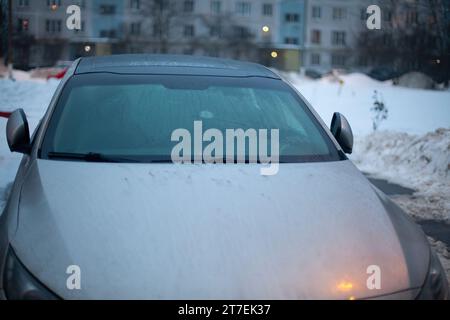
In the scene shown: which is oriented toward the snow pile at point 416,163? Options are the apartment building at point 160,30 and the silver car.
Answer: the apartment building

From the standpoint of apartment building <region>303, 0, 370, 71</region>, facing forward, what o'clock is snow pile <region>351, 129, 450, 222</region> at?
The snow pile is roughly at 12 o'clock from the apartment building.

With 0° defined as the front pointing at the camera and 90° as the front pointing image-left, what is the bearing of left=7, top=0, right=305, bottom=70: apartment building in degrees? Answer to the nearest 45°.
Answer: approximately 0°

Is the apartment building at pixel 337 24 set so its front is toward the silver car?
yes

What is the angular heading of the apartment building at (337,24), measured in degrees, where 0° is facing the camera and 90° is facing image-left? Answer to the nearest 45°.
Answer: approximately 0°

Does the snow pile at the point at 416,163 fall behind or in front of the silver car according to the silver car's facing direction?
behind

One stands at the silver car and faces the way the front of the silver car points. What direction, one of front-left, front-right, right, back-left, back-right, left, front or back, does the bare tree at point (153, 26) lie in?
back

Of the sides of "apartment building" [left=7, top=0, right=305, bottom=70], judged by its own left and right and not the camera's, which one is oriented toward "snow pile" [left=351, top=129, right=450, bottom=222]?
front

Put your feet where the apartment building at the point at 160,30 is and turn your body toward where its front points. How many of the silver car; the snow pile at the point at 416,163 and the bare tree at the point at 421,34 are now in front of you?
3

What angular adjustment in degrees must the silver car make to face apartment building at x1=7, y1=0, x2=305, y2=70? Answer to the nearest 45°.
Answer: approximately 180°
